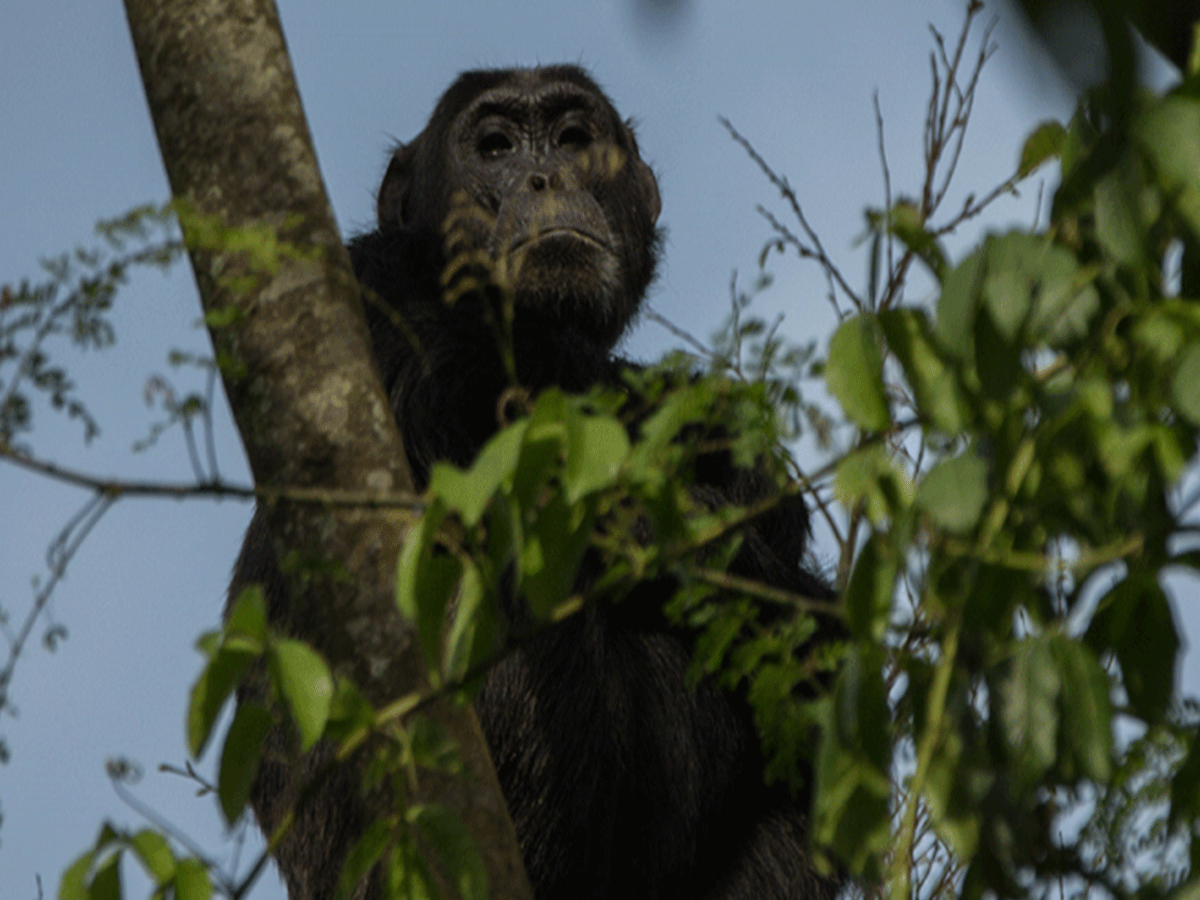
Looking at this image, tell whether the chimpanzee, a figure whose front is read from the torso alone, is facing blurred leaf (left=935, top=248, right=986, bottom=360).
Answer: yes

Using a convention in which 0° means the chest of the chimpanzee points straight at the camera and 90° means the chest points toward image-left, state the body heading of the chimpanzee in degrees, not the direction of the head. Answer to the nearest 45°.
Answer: approximately 0°

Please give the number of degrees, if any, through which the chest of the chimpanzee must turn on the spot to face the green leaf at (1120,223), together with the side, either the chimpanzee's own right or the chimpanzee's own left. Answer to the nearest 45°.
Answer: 0° — it already faces it

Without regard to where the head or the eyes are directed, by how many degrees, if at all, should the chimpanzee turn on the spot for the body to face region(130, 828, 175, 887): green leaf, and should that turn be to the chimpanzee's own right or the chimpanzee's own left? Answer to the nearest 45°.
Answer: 0° — it already faces it

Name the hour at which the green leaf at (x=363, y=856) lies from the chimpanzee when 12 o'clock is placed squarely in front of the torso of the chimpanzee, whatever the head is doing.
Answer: The green leaf is roughly at 12 o'clock from the chimpanzee.

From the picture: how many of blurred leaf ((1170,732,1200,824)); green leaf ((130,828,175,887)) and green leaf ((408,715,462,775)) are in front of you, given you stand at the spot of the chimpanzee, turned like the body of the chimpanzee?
3

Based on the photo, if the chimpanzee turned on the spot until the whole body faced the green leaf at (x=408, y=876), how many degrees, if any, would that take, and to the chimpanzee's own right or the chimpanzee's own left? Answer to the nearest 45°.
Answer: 0° — it already faces it

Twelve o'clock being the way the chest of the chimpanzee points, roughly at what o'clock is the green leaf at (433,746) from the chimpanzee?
The green leaf is roughly at 12 o'clock from the chimpanzee.
